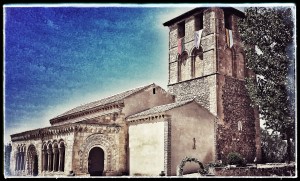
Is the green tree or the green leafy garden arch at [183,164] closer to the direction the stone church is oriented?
the green leafy garden arch

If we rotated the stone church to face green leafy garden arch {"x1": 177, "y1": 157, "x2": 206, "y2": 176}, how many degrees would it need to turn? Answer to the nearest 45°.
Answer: approximately 45° to its left

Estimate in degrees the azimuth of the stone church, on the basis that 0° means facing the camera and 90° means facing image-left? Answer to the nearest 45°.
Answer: approximately 45°
